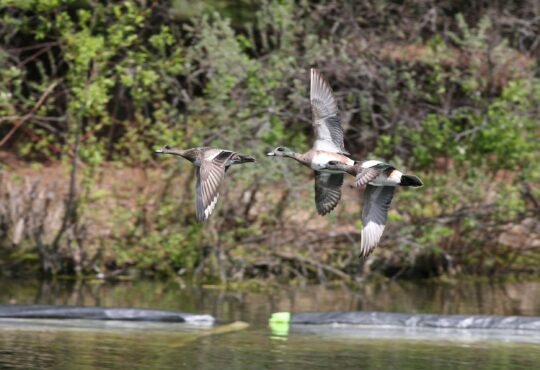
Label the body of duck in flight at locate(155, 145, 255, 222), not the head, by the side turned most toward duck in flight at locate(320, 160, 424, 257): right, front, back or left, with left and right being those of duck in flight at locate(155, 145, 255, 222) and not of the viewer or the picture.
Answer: back

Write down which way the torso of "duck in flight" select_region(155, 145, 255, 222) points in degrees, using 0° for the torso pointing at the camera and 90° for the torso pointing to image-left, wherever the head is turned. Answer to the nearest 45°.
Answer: approximately 90°

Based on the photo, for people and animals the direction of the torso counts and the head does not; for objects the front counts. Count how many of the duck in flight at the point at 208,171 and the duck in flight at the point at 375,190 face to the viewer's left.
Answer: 2

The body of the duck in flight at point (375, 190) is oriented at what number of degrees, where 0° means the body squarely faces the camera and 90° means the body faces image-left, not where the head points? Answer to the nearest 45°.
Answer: approximately 90°

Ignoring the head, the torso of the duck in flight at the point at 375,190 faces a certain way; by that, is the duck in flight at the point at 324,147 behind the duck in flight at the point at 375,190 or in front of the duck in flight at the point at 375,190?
in front
